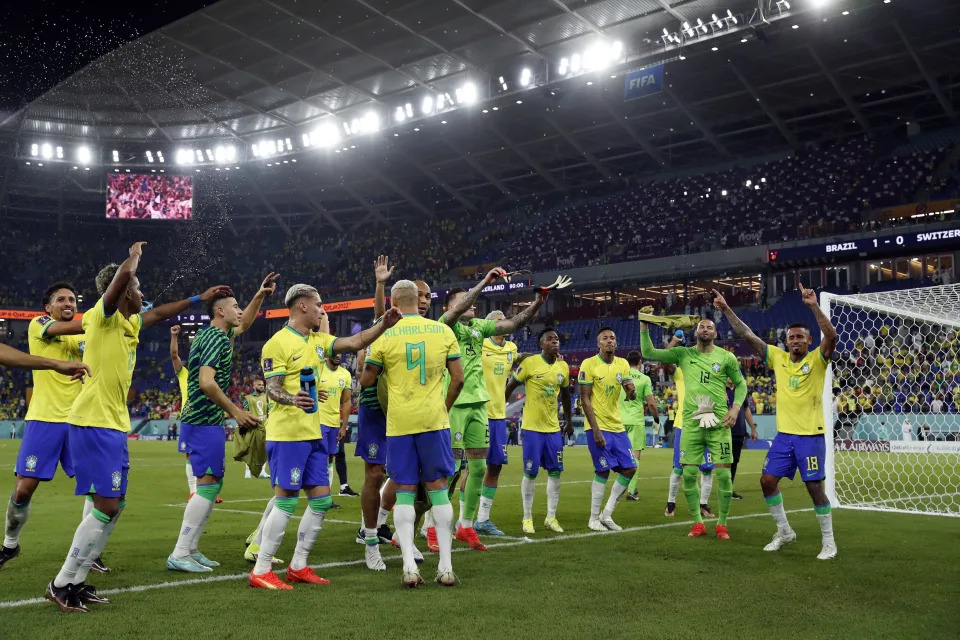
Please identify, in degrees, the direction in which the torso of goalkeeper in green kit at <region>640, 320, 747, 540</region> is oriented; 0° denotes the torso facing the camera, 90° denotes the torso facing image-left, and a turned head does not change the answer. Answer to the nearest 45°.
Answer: approximately 0°

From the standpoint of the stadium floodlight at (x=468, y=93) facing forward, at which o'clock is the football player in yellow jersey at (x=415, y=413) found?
The football player in yellow jersey is roughly at 12 o'clock from the stadium floodlight.

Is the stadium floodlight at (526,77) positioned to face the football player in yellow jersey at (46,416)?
yes

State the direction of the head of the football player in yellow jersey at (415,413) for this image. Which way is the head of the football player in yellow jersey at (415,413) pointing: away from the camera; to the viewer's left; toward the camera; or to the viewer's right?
away from the camera

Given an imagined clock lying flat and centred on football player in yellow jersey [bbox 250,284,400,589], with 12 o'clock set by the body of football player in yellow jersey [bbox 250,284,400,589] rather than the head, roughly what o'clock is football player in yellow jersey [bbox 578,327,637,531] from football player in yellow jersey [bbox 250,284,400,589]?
football player in yellow jersey [bbox 578,327,637,531] is roughly at 9 o'clock from football player in yellow jersey [bbox 250,284,400,589].

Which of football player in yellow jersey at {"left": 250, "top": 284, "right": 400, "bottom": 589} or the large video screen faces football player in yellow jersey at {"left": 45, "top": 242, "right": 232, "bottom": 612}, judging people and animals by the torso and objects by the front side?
the large video screen

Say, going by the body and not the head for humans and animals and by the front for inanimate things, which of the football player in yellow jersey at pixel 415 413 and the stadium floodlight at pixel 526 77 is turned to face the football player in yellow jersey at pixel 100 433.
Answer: the stadium floodlight

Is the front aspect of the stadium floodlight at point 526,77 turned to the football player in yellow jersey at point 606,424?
yes

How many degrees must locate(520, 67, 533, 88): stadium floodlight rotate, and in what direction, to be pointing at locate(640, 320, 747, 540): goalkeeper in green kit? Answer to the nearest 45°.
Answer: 0° — it already faces them

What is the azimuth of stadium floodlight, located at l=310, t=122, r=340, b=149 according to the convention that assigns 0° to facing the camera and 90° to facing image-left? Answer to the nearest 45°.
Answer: approximately 0°
